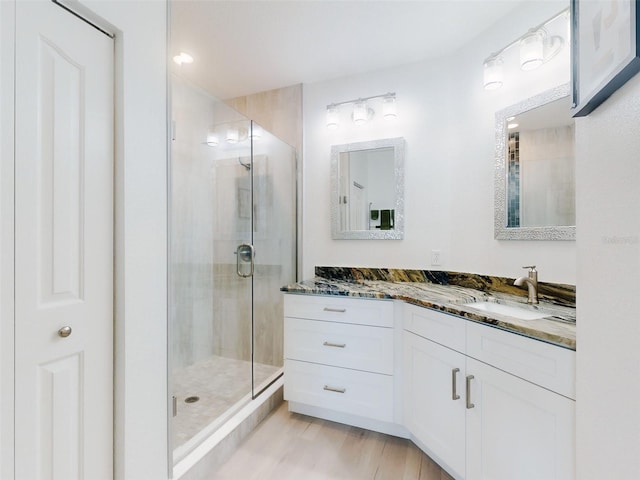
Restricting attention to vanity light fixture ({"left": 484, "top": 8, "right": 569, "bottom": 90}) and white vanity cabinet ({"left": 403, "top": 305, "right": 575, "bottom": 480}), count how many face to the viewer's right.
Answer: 0

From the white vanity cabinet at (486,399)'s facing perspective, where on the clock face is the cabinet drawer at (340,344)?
The cabinet drawer is roughly at 2 o'clock from the white vanity cabinet.

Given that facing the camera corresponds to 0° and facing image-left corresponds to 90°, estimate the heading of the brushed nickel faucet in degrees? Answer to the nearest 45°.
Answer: approximately 45°

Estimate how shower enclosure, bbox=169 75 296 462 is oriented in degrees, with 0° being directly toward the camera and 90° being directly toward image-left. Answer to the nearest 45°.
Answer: approximately 315°

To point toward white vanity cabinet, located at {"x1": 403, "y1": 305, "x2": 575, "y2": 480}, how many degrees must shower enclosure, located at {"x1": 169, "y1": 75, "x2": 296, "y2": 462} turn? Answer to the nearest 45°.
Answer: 0° — it already faces it

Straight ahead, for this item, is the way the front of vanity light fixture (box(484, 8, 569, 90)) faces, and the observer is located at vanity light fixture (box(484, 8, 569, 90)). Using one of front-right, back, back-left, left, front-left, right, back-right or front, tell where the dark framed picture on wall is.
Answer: front-left

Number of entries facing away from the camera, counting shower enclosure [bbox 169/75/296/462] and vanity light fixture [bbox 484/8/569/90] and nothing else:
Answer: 0

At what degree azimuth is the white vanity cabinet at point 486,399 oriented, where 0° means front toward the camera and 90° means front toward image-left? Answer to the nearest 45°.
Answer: approximately 45°

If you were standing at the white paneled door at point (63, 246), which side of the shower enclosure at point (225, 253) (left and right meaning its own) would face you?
right

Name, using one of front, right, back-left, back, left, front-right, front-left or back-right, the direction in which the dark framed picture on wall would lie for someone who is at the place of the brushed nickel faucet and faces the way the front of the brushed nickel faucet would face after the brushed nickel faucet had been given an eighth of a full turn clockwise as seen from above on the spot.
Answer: left
